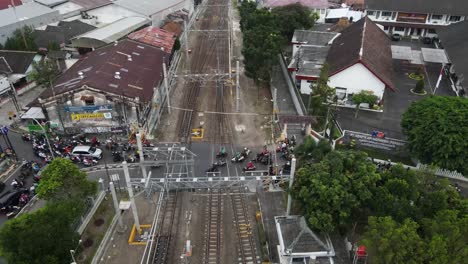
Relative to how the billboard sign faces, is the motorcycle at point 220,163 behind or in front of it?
in front

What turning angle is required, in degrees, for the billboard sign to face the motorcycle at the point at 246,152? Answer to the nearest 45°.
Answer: approximately 45° to its left

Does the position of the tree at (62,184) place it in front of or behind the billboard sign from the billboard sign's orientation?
in front

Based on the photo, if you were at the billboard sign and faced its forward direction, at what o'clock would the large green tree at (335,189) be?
The large green tree is roughly at 11 o'clock from the billboard sign.

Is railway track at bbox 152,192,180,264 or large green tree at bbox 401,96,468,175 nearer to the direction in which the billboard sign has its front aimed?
the railway track

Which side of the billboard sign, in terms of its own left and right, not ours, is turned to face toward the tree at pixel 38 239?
front

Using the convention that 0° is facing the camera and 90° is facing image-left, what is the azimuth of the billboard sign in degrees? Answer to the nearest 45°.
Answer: approximately 0°

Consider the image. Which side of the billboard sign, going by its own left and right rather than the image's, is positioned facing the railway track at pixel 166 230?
front

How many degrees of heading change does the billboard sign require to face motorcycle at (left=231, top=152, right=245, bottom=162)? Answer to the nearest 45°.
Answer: approximately 45° to its left

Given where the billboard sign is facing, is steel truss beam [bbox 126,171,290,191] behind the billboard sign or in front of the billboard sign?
in front

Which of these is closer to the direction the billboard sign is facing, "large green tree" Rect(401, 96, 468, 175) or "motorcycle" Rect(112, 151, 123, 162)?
the motorcycle
